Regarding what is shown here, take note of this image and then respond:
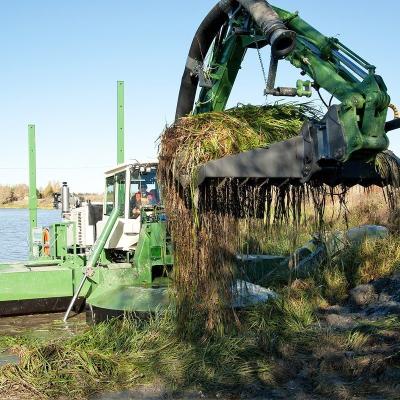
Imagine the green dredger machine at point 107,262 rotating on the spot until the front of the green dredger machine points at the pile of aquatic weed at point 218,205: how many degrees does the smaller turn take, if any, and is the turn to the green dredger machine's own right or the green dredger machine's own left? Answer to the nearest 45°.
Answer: approximately 45° to the green dredger machine's own right

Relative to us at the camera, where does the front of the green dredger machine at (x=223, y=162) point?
facing the viewer and to the right of the viewer
